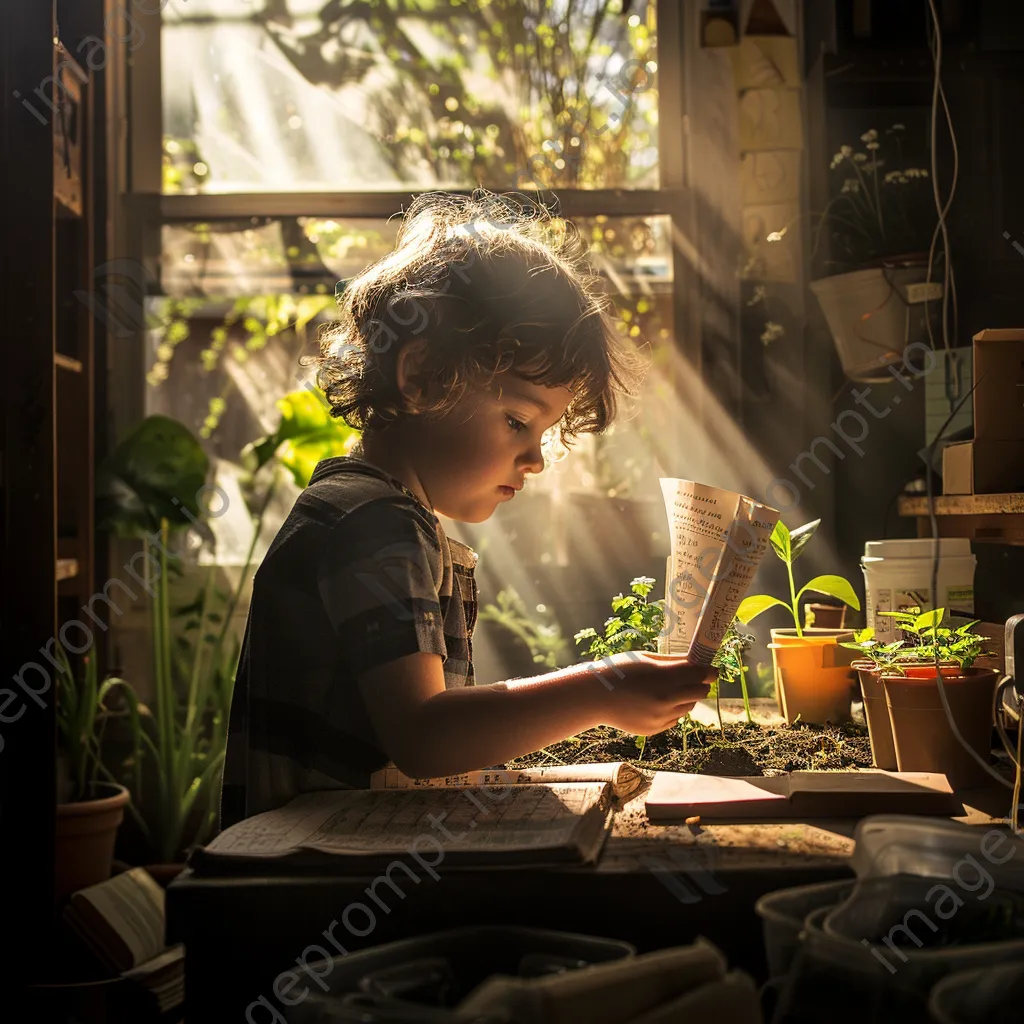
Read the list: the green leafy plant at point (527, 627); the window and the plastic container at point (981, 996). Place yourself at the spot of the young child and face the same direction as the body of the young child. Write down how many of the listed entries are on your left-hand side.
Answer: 2

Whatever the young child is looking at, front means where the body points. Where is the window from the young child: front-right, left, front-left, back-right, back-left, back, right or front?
left

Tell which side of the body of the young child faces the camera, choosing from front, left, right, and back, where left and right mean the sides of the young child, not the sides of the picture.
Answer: right

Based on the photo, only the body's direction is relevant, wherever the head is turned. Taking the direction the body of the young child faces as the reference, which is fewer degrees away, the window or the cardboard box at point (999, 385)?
the cardboard box

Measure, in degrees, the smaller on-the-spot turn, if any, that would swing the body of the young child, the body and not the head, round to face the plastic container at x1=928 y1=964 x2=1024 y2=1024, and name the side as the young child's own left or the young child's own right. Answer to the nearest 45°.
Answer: approximately 45° to the young child's own right

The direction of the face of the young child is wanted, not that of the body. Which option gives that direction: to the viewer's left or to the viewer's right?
to the viewer's right

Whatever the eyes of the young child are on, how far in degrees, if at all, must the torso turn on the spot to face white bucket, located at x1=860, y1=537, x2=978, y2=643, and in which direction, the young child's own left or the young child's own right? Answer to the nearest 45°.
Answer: approximately 45° to the young child's own left

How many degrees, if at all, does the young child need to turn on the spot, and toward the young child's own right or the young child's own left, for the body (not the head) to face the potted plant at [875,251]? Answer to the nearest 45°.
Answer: approximately 45° to the young child's own left
